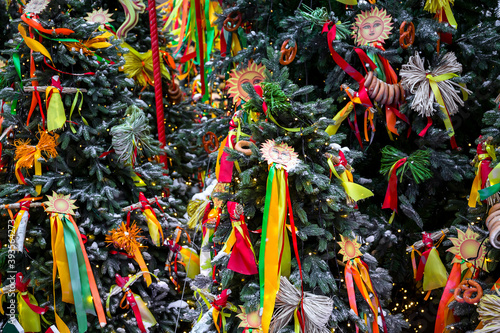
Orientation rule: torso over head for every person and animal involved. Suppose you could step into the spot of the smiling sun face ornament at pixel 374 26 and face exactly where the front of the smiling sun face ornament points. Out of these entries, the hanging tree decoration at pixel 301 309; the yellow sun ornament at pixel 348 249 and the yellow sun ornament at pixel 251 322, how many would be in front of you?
3

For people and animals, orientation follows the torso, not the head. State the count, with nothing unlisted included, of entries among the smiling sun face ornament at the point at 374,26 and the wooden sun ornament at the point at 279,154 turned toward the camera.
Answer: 2

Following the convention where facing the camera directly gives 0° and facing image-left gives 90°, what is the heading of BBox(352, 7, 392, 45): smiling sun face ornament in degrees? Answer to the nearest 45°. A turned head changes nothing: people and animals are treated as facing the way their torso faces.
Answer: approximately 0°

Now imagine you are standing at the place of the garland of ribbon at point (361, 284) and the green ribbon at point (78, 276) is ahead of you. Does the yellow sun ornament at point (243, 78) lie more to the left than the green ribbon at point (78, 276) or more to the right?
right

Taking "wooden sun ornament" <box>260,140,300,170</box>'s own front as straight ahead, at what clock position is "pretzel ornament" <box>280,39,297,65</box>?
The pretzel ornament is roughly at 6 o'clock from the wooden sun ornament.

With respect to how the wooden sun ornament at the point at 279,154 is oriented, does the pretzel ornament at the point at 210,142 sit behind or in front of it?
behind

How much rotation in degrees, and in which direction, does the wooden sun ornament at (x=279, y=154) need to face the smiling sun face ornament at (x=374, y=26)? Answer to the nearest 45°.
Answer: approximately 135° to its left

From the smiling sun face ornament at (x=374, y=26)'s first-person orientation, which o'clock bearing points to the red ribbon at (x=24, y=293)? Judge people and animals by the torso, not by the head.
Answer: The red ribbon is roughly at 2 o'clock from the smiling sun face ornament.
